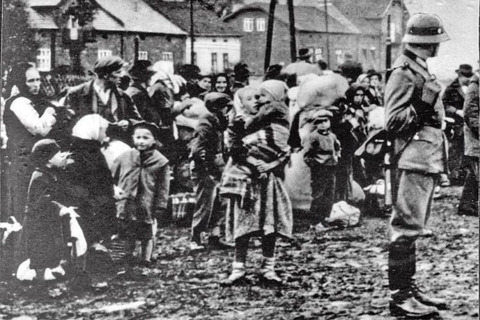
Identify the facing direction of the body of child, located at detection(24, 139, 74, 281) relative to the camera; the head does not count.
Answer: to the viewer's right

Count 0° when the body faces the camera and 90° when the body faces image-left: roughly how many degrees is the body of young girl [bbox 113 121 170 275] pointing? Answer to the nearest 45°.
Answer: approximately 0°

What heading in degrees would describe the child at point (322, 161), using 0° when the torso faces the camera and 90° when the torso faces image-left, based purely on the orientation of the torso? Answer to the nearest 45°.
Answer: approximately 0°

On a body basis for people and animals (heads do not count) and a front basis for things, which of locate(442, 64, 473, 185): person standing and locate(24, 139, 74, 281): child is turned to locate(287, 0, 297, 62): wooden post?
the child
